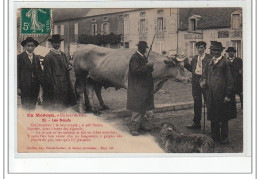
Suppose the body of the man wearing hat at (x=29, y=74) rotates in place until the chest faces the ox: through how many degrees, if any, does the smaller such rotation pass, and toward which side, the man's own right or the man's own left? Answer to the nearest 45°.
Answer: approximately 90° to the man's own left

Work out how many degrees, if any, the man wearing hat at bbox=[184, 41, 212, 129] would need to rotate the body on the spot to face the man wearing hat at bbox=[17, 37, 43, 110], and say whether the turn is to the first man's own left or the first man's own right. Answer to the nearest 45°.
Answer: approximately 45° to the first man's own right

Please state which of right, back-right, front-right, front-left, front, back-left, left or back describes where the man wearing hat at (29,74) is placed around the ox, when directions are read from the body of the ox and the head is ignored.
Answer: back

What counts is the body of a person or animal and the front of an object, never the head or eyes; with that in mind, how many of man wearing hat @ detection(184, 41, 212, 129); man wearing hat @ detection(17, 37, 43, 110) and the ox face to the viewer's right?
1

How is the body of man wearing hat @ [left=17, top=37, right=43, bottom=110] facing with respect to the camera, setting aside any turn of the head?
toward the camera

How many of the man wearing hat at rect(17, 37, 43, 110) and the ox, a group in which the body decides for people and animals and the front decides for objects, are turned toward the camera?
1

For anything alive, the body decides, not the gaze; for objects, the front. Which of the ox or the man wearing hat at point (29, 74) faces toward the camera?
the man wearing hat

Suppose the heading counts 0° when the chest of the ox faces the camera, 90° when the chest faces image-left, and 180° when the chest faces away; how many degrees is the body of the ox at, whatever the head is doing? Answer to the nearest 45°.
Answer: approximately 270°

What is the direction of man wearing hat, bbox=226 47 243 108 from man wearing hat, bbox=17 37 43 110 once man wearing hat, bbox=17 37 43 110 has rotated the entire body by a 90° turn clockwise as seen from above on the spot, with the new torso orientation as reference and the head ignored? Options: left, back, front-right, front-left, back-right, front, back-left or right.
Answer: back

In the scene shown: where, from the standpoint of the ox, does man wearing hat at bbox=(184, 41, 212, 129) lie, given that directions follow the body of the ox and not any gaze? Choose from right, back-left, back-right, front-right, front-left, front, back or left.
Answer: front

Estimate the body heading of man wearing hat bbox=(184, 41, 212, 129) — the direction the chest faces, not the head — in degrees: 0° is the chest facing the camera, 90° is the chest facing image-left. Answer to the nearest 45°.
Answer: approximately 45°

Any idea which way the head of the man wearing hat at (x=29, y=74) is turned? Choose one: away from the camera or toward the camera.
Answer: toward the camera
